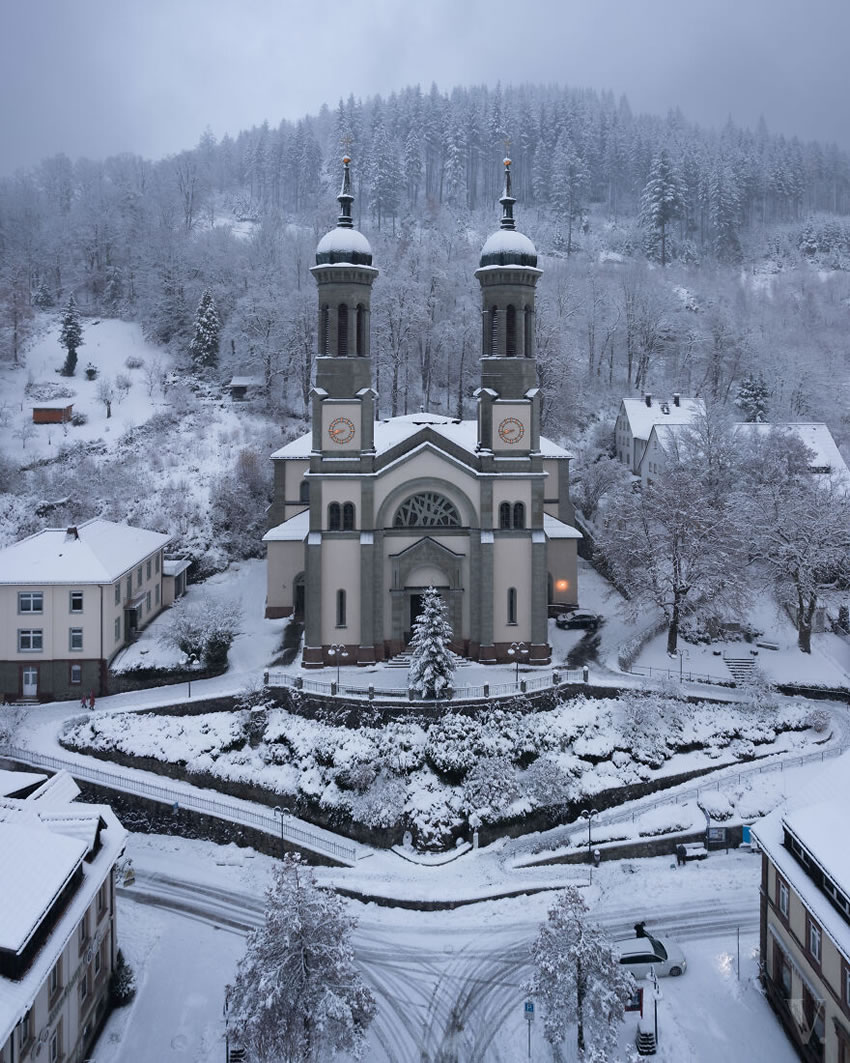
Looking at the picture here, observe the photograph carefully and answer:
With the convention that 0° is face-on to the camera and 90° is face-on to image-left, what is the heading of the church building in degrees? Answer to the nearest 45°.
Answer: approximately 0°

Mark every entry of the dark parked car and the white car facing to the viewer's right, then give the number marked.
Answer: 1

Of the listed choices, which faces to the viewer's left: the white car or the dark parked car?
the dark parked car

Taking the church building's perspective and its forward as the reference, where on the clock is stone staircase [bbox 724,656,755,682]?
The stone staircase is roughly at 9 o'clock from the church building.

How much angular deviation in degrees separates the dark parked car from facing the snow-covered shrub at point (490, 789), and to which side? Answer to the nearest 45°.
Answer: approximately 90° to its left

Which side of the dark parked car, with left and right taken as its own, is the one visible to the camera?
left

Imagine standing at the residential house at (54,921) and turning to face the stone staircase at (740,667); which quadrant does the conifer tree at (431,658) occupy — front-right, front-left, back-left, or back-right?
front-left

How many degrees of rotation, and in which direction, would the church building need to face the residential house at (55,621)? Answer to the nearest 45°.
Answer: approximately 90° to its right

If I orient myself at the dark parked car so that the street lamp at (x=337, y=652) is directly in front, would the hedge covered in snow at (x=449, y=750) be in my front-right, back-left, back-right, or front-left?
front-left

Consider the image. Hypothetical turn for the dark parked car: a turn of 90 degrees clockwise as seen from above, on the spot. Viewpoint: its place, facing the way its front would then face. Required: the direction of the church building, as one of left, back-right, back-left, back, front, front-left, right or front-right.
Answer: back-left
